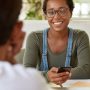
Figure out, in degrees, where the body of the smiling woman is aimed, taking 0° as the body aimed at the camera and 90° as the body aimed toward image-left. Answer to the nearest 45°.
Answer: approximately 0°

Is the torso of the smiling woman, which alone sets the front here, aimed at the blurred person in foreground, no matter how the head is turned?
yes

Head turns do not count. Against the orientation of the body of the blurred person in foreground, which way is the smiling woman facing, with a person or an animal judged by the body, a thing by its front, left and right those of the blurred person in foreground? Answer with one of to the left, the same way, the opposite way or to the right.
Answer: the opposite way

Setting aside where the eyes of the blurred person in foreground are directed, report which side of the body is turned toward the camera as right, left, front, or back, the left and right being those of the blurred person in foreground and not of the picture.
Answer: back

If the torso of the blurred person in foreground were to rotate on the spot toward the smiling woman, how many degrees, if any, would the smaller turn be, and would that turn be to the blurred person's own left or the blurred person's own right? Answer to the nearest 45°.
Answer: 0° — they already face them

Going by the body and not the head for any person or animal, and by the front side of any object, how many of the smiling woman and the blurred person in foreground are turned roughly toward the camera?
1

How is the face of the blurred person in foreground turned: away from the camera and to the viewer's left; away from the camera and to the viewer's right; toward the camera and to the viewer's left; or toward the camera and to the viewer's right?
away from the camera and to the viewer's right
